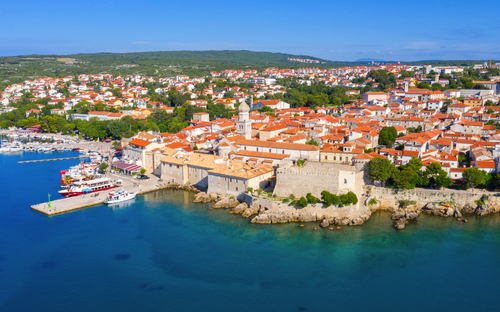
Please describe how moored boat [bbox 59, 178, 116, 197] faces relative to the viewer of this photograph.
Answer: facing the viewer and to the left of the viewer

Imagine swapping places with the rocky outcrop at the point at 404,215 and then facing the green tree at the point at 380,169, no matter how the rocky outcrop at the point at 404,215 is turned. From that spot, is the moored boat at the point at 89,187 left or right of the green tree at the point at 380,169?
left

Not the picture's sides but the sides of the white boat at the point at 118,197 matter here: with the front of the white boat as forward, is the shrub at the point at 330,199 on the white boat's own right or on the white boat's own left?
on the white boat's own right
